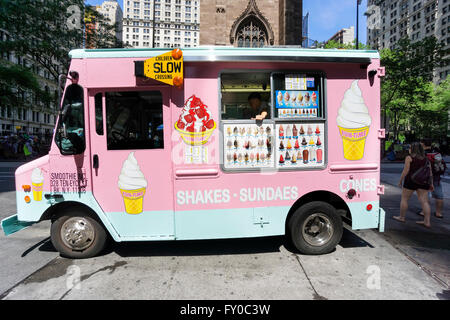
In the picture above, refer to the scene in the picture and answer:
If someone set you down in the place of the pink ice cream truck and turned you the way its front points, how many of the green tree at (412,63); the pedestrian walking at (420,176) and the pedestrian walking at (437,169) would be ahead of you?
0

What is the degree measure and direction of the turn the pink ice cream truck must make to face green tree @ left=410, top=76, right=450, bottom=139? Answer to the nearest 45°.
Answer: approximately 135° to its right

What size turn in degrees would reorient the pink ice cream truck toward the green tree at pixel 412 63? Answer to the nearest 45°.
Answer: approximately 135° to its right

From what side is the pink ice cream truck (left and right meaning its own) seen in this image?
left

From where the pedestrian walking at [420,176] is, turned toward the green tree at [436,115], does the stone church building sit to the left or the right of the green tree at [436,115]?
left

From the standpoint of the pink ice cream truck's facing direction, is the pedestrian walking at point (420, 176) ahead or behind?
behind

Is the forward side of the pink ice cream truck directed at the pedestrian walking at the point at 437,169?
no

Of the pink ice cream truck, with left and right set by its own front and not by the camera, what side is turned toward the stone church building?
right

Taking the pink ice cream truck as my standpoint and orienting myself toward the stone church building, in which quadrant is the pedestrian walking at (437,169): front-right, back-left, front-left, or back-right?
front-right

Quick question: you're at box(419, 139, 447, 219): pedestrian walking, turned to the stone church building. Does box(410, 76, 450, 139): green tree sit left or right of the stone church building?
right
